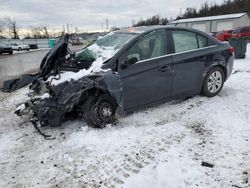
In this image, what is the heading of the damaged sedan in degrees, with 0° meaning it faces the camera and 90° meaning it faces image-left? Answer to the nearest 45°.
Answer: approximately 45°
